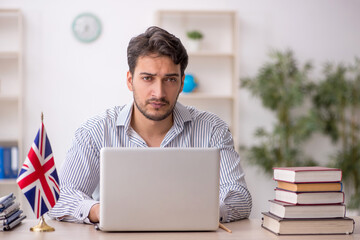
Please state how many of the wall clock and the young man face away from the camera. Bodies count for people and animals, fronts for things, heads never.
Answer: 0

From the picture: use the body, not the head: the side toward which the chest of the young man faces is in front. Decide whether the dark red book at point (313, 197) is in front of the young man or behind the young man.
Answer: in front

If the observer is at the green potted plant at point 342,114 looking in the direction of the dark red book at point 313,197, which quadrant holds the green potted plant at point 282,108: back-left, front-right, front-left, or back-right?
front-right

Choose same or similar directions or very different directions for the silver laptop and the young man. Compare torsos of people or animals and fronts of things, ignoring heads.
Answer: very different directions

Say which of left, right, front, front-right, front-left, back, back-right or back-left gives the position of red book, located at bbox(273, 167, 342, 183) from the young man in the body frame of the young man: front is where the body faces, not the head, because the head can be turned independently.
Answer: front-left

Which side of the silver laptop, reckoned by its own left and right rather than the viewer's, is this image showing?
back

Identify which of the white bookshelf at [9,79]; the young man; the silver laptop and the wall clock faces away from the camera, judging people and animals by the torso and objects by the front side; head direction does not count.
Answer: the silver laptop

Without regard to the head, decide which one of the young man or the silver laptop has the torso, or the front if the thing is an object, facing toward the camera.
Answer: the young man

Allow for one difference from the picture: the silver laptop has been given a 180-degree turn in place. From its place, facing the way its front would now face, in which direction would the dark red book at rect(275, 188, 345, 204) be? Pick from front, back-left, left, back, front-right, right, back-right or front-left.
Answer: left

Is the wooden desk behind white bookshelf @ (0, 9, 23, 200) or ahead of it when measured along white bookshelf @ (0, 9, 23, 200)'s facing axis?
ahead

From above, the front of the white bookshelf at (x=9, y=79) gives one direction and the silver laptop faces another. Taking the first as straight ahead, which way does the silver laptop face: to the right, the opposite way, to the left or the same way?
the opposite way

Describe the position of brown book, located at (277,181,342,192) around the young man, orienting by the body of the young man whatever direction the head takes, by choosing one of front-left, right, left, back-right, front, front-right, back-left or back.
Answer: front-left

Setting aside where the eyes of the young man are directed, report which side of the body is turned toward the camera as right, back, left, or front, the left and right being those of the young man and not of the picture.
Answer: front

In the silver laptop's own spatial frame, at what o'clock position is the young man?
The young man is roughly at 12 o'clock from the silver laptop.

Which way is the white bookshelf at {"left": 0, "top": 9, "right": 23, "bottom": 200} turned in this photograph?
toward the camera

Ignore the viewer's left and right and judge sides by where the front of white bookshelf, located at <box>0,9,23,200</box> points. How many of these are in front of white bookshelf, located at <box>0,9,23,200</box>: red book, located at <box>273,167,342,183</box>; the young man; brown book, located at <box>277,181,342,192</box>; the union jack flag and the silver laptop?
5

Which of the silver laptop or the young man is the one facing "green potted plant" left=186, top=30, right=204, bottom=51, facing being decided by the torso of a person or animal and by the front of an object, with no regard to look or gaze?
the silver laptop

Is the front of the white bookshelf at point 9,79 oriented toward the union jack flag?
yes

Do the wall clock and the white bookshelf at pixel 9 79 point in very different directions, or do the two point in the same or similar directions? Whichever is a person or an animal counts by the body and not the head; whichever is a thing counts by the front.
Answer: same or similar directions

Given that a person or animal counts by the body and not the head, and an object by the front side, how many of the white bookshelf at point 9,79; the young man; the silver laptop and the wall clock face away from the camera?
1
